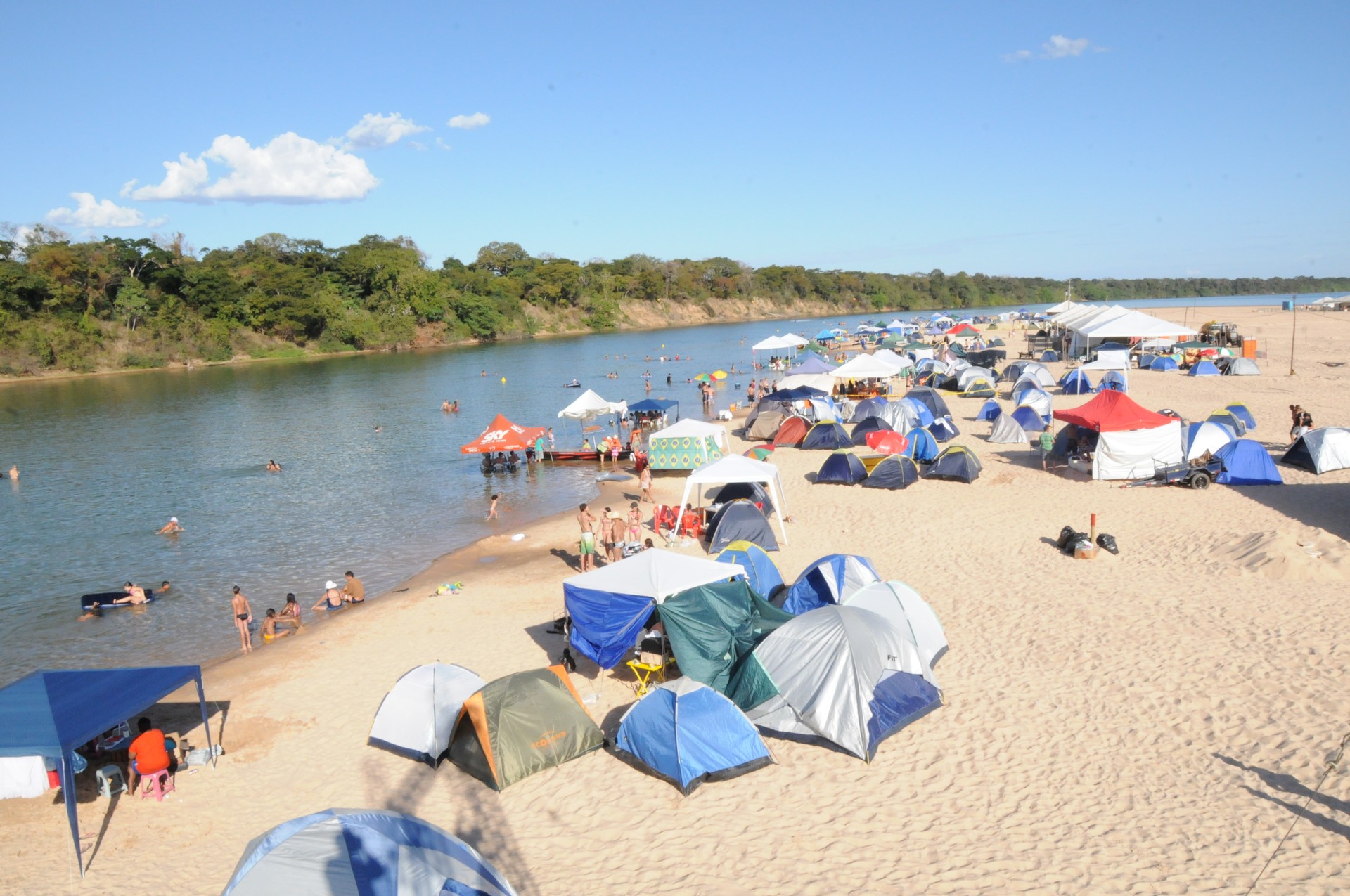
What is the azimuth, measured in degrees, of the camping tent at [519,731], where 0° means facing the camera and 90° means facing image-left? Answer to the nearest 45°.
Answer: approximately 45°

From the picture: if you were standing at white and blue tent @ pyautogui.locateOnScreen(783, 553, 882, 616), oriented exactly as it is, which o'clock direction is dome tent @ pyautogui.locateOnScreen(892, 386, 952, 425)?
The dome tent is roughly at 5 o'clock from the white and blue tent.

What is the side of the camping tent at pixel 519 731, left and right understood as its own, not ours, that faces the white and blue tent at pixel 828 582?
back

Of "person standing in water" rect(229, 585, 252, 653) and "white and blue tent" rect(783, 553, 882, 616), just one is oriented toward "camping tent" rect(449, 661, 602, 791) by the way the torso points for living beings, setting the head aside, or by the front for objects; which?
the white and blue tent

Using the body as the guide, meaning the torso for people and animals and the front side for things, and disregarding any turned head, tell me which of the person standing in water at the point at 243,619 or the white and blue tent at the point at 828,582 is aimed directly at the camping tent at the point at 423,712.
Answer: the white and blue tent

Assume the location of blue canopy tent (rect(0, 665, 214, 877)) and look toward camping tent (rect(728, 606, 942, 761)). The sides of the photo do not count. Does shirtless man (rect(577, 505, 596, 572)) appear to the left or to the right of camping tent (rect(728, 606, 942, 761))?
left

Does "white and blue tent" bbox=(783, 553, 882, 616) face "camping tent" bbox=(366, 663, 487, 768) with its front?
yes

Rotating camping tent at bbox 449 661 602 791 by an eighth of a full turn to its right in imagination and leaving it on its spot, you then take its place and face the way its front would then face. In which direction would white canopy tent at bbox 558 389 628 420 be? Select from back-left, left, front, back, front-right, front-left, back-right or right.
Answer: right
